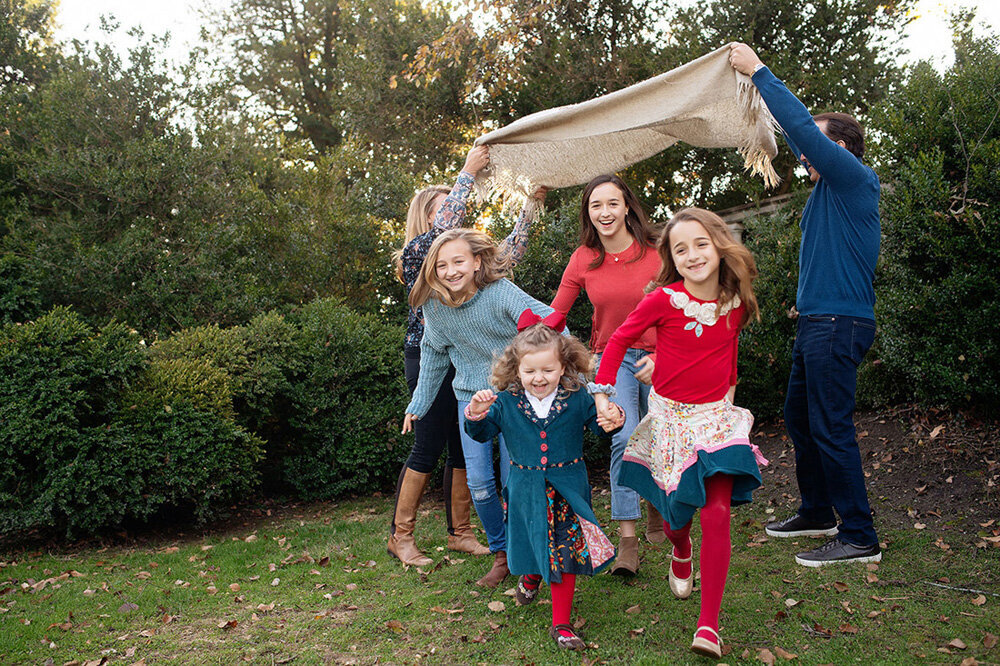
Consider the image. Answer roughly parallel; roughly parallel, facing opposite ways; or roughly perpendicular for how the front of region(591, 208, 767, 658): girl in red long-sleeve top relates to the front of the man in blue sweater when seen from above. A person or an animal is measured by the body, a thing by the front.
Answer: roughly perpendicular

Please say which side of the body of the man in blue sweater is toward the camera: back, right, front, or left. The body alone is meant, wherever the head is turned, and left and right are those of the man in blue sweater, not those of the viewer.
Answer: left

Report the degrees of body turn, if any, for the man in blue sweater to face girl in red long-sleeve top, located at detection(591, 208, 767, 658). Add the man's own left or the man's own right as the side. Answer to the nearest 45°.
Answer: approximately 45° to the man's own left

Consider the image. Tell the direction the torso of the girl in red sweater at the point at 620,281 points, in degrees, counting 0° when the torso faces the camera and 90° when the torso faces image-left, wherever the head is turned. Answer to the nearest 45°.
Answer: approximately 0°

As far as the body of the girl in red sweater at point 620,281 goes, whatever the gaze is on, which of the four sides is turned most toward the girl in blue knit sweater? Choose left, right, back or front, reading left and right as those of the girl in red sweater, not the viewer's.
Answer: right

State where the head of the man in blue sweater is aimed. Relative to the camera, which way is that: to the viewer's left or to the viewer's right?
to the viewer's left

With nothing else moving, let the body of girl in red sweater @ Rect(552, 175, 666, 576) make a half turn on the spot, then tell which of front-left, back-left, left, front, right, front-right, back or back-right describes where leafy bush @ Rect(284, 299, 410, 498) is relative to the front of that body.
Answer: front-left

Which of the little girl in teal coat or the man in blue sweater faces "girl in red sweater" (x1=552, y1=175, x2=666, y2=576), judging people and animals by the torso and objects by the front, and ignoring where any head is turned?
the man in blue sweater

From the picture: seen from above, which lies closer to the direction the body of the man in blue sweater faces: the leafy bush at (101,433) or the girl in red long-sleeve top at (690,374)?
the leafy bush

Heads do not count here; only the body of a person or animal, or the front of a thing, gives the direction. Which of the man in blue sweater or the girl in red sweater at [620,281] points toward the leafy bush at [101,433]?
the man in blue sweater
